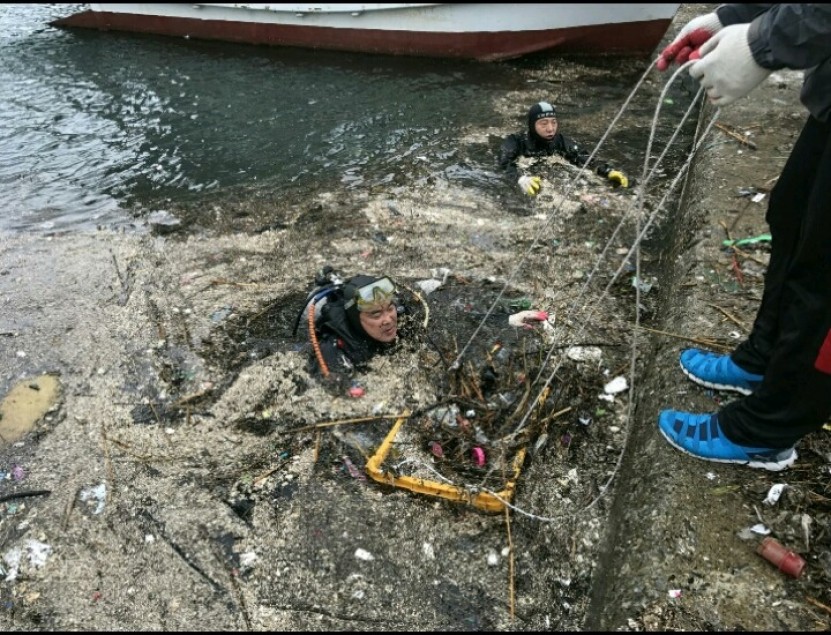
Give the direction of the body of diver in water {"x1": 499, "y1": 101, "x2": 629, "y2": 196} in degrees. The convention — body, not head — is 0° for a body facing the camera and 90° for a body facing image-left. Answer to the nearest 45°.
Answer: approximately 315°

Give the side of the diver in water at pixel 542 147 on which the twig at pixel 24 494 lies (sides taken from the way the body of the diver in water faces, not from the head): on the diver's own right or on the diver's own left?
on the diver's own right

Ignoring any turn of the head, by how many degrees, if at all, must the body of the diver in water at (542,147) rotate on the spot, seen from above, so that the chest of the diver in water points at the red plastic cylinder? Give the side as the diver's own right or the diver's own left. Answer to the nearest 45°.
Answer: approximately 45° to the diver's own right

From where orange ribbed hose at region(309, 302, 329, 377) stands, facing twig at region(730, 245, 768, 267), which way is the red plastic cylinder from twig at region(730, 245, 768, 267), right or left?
right

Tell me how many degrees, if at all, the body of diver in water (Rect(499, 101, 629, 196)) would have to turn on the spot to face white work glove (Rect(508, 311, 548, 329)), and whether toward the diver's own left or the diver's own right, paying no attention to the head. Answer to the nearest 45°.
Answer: approximately 45° to the diver's own right

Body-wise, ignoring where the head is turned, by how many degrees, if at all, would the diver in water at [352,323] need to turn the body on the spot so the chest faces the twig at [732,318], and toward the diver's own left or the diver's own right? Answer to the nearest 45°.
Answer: approximately 45° to the diver's own left
